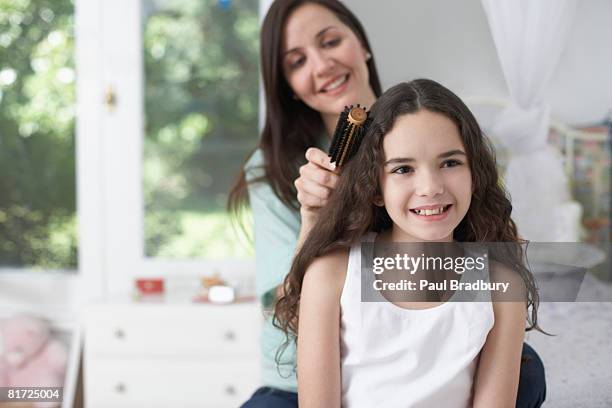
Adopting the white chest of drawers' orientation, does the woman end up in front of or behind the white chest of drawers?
in front

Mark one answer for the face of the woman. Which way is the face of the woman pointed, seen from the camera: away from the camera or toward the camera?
toward the camera

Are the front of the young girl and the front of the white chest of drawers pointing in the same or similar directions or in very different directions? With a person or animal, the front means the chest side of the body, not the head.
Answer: same or similar directions

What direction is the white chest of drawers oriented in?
toward the camera

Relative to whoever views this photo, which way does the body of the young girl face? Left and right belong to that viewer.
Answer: facing the viewer

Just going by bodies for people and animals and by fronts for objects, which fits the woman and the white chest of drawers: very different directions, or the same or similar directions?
same or similar directions

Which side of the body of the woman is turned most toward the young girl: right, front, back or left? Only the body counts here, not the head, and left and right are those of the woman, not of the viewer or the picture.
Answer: front

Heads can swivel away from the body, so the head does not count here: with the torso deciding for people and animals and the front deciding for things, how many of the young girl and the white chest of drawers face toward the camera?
2

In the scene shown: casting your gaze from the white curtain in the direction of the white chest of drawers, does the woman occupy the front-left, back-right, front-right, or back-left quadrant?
front-left

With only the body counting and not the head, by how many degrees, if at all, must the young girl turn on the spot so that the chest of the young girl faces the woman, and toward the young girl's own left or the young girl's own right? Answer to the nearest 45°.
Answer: approximately 135° to the young girl's own right

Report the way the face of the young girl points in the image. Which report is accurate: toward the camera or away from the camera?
toward the camera

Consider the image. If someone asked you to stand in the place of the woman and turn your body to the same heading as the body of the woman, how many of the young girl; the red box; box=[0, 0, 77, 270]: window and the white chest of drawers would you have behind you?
3

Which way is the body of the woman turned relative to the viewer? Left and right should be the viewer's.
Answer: facing the viewer and to the right of the viewer
